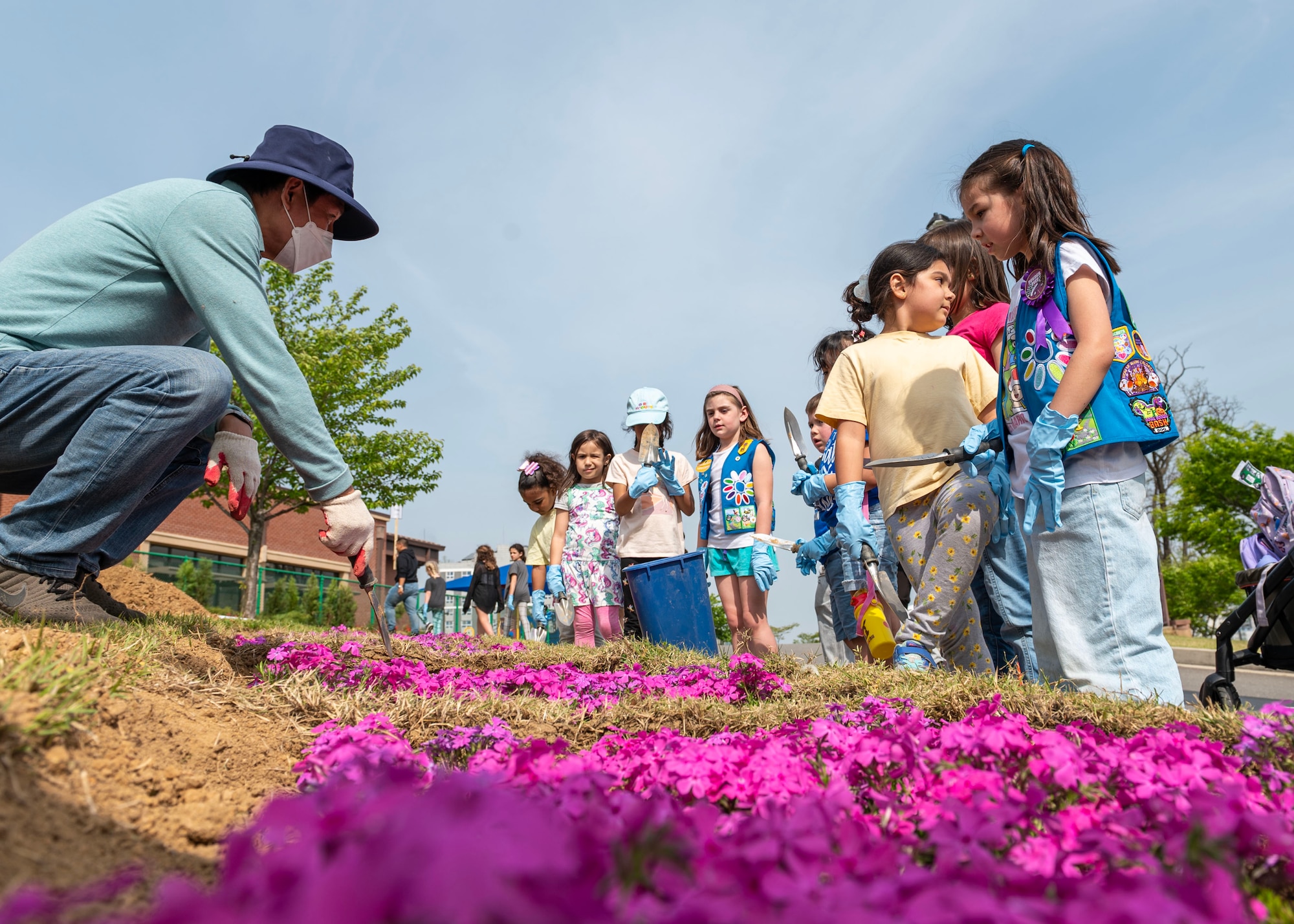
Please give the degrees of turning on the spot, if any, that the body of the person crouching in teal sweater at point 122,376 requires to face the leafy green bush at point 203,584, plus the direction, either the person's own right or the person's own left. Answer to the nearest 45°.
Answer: approximately 90° to the person's own left

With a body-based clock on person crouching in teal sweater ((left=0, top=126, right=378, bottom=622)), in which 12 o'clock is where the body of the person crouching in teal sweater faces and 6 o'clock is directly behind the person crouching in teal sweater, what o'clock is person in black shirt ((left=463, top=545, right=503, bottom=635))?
The person in black shirt is roughly at 10 o'clock from the person crouching in teal sweater.

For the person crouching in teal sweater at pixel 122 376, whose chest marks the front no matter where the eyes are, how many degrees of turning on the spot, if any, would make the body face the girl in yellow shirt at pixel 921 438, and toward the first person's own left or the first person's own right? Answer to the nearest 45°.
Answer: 0° — they already face them

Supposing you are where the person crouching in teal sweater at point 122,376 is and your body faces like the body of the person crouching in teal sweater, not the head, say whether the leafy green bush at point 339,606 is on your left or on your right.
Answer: on your left

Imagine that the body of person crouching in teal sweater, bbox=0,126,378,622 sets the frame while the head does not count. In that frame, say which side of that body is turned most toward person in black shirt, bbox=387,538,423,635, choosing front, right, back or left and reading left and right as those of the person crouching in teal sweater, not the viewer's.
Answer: left

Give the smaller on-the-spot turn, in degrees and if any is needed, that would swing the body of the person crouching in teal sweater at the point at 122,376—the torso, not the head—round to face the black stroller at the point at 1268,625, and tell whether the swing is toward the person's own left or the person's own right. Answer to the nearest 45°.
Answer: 0° — they already face it

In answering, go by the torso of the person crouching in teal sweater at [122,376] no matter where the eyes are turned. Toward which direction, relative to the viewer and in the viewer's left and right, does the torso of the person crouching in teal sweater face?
facing to the right of the viewer

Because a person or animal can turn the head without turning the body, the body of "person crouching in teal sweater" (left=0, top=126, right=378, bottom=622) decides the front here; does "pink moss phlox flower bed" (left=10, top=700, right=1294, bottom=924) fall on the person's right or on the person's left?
on the person's right

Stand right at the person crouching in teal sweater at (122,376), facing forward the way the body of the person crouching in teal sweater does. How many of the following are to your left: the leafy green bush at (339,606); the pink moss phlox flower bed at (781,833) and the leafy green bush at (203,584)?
2

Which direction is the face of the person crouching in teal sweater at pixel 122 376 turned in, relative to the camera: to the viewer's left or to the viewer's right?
to the viewer's right

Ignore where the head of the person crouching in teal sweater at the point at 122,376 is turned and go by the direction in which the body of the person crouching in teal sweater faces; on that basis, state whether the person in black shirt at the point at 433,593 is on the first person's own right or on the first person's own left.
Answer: on the first person's own left
